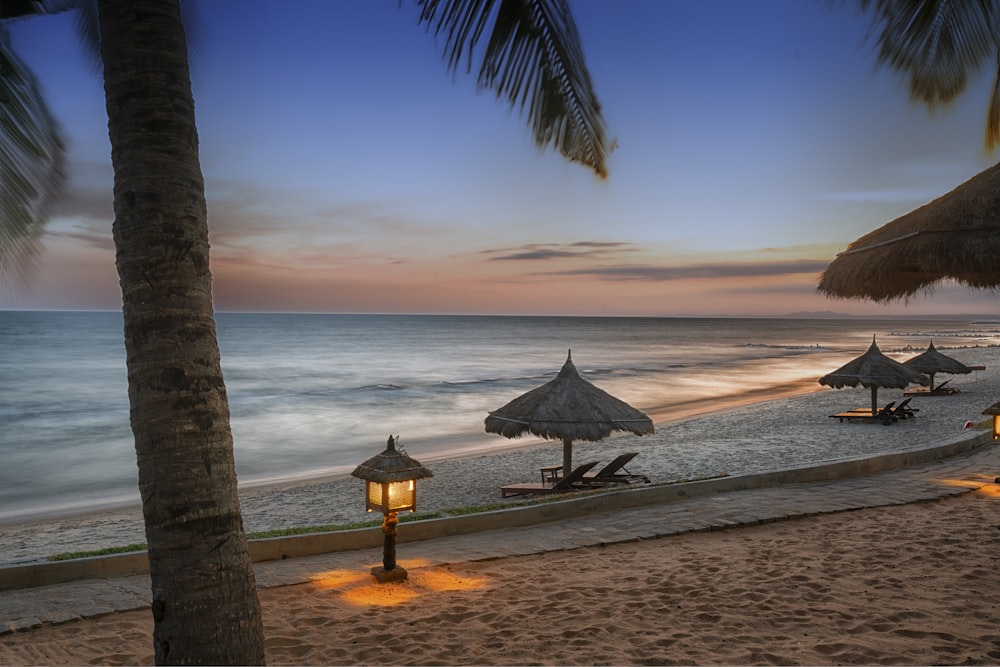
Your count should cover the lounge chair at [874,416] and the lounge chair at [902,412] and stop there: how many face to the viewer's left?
2

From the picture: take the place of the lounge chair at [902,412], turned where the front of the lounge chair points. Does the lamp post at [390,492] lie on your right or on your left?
on your left

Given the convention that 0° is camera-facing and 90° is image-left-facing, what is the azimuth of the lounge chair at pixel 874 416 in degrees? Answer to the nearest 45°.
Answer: approximately 90°

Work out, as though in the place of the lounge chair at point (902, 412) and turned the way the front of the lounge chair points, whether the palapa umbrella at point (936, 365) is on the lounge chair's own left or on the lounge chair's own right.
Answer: on the lounge chair's own right

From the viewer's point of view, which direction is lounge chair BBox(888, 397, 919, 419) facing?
to the viewer's left

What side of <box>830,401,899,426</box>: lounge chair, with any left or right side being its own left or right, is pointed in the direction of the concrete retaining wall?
left

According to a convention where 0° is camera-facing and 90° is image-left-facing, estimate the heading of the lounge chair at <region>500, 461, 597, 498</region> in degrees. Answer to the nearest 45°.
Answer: approximately 90°

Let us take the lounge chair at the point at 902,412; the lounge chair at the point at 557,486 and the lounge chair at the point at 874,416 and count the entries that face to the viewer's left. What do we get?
3
